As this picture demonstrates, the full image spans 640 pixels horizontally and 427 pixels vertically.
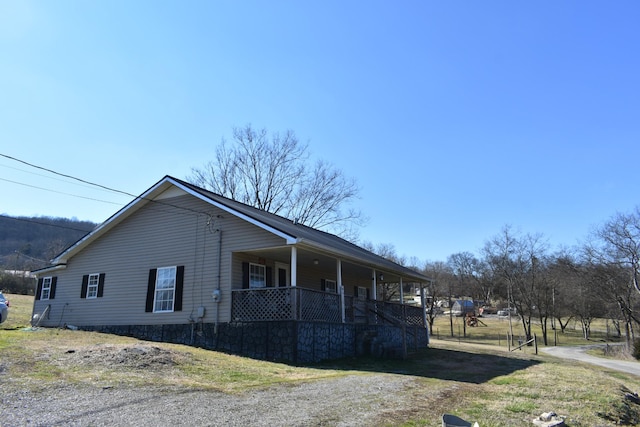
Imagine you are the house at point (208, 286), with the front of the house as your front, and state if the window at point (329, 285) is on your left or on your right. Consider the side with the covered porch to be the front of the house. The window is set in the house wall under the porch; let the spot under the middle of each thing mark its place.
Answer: on your left

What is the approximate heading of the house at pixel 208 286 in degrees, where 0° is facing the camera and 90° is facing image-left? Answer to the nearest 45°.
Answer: approximately 315°
